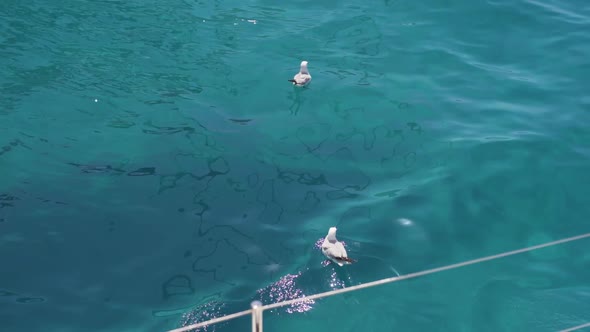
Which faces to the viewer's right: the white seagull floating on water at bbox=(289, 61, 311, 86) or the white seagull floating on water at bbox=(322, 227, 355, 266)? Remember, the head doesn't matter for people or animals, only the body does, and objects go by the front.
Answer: the white seagull floating on water at bbox=(289, 61, 311, 86)

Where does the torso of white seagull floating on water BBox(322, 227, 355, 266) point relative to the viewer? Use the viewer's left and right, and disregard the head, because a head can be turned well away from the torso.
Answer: facing away from the viewer and to the left of the viewer

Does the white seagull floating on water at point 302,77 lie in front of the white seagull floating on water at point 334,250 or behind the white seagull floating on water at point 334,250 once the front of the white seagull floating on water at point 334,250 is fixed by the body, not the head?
in front

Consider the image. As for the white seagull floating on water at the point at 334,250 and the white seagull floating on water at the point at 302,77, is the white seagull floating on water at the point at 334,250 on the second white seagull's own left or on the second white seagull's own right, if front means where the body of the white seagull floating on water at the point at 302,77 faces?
on the second white seagull's own right
